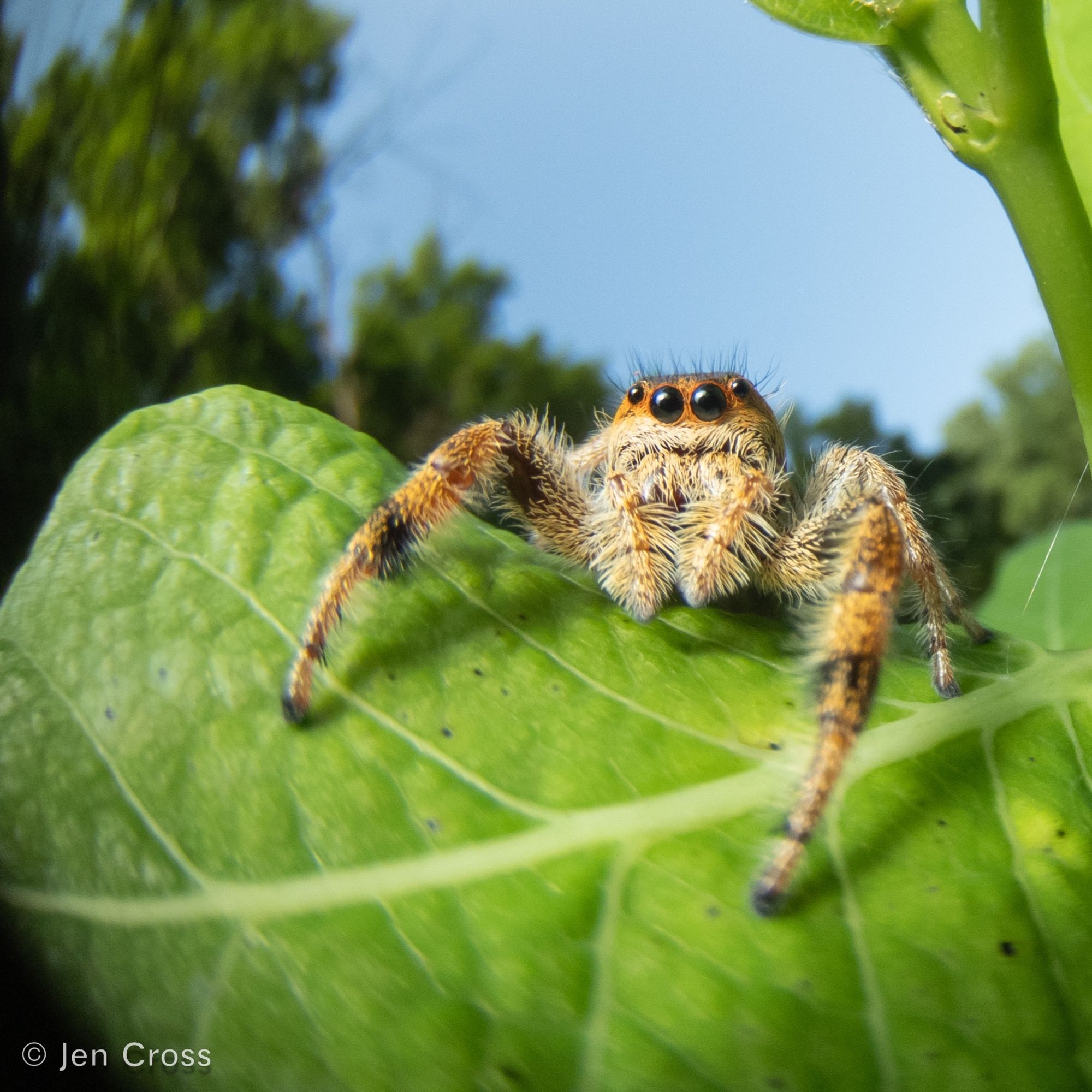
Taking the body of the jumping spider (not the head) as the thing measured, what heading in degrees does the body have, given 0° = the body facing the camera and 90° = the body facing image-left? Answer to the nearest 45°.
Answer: approximately 0°
